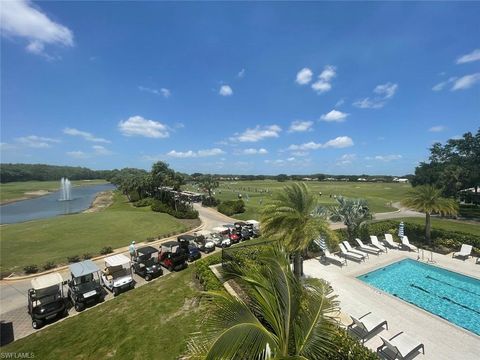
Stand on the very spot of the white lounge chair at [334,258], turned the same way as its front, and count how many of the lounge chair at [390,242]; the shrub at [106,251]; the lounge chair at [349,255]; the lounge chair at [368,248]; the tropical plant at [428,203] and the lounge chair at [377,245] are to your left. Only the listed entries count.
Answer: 5

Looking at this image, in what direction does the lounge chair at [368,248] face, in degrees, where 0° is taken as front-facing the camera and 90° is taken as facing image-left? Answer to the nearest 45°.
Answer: approximately 315°

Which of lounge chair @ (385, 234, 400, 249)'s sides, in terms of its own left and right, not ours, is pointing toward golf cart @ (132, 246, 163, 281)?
right

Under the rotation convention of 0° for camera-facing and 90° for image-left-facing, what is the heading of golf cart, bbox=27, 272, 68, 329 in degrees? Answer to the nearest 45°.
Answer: approximately 315°

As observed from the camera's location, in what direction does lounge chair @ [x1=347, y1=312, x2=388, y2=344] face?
facing away from the viewer and to the right of the viewer

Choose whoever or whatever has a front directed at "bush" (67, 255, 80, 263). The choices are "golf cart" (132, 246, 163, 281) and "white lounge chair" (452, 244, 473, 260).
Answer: the white lounge chair

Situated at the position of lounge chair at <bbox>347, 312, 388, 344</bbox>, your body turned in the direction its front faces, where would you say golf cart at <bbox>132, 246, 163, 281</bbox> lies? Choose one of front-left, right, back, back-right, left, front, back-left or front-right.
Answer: back-left

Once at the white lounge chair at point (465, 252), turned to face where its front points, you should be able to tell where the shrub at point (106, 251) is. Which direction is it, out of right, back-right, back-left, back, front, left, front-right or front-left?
front

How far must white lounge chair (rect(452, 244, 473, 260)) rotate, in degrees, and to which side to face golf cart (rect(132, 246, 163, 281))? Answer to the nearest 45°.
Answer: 0° — it already faces it

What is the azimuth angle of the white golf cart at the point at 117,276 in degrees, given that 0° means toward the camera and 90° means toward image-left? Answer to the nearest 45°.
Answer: approximately 315°

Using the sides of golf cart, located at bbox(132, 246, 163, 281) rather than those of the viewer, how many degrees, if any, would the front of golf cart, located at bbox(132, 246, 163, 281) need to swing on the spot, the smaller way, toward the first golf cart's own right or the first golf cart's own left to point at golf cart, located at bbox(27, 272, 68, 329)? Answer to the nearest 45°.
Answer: approximately 90° to the first golf cart's own right

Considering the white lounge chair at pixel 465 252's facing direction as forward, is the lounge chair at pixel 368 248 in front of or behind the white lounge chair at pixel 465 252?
in front

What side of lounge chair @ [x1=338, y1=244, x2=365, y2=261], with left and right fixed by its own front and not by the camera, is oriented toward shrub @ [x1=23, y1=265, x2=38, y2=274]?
right
